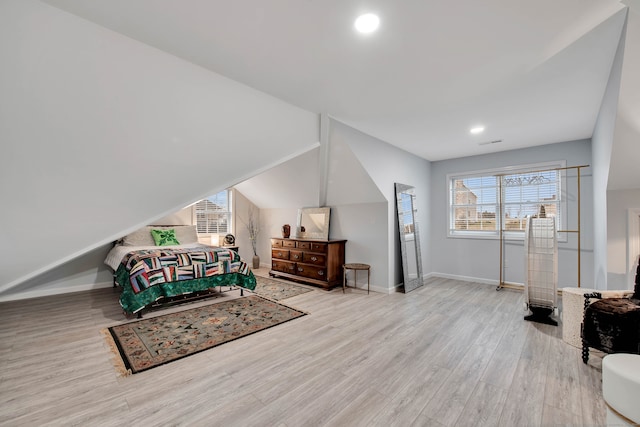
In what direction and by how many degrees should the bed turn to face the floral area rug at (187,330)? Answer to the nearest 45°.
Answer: approximately 45° to its right

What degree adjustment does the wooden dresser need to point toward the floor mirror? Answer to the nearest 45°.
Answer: approximately 135° to its left

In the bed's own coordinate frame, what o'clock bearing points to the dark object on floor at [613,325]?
The dark object on floor is roughly at 12 o'clock from the bed.

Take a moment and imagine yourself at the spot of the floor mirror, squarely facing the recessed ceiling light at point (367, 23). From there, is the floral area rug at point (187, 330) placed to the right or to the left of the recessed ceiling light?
right

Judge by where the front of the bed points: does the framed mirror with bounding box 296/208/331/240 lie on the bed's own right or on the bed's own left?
on the bed's own left

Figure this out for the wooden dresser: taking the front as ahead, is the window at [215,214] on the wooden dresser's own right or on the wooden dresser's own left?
on the wooden dresser's own right

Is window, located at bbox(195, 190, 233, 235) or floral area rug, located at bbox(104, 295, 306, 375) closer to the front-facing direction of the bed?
the floral area rug

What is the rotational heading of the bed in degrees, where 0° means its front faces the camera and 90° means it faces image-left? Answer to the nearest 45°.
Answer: approximately 315°
